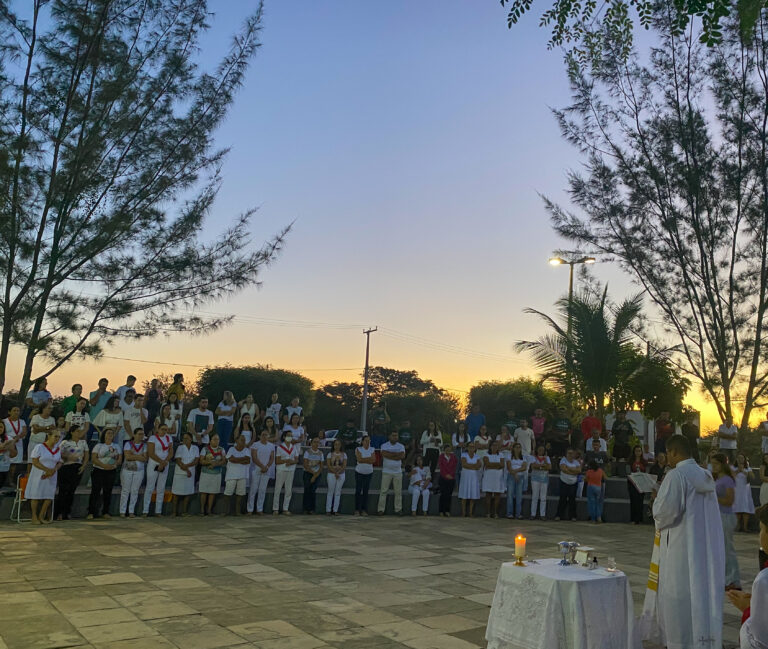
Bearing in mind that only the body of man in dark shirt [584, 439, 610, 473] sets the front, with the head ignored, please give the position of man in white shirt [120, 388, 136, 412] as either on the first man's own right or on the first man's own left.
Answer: on the first man's own right

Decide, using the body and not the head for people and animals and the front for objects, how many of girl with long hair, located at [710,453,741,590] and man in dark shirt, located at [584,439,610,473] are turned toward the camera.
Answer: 1

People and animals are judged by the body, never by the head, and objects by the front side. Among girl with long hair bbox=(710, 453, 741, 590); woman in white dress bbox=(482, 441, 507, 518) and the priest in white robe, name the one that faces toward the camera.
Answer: the woman in white dress

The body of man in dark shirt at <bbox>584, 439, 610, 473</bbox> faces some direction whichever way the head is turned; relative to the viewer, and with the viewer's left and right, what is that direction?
facing the viewer

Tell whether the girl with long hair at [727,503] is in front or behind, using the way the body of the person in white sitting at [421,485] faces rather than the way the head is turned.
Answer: in front

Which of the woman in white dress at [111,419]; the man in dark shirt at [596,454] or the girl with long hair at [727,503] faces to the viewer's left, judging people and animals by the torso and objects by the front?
the girl with long hair

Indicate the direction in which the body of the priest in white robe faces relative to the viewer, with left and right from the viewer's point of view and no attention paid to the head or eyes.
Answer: facing away from the viewer and to the left of the viewer

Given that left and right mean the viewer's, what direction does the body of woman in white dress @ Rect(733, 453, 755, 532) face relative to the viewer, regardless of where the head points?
facing the viewer and to the left of the viewer

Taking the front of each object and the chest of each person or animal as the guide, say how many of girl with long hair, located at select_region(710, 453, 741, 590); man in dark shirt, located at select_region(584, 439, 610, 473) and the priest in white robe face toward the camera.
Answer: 1

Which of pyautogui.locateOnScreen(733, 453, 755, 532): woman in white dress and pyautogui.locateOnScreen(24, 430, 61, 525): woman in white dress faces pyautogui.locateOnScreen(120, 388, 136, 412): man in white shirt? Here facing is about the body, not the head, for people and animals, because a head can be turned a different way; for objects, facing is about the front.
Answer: pyautogui.locateOnScreen(733, 453, 755, 532): woman in white dress

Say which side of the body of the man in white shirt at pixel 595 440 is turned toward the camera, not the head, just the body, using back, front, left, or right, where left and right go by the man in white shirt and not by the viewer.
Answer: front

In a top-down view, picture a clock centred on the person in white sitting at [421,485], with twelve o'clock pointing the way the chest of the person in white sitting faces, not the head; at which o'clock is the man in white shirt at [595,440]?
The man in white shirt is roughly at 8 o'clock from the person in white sitting.

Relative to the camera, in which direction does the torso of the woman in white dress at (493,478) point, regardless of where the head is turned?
toward the camera
